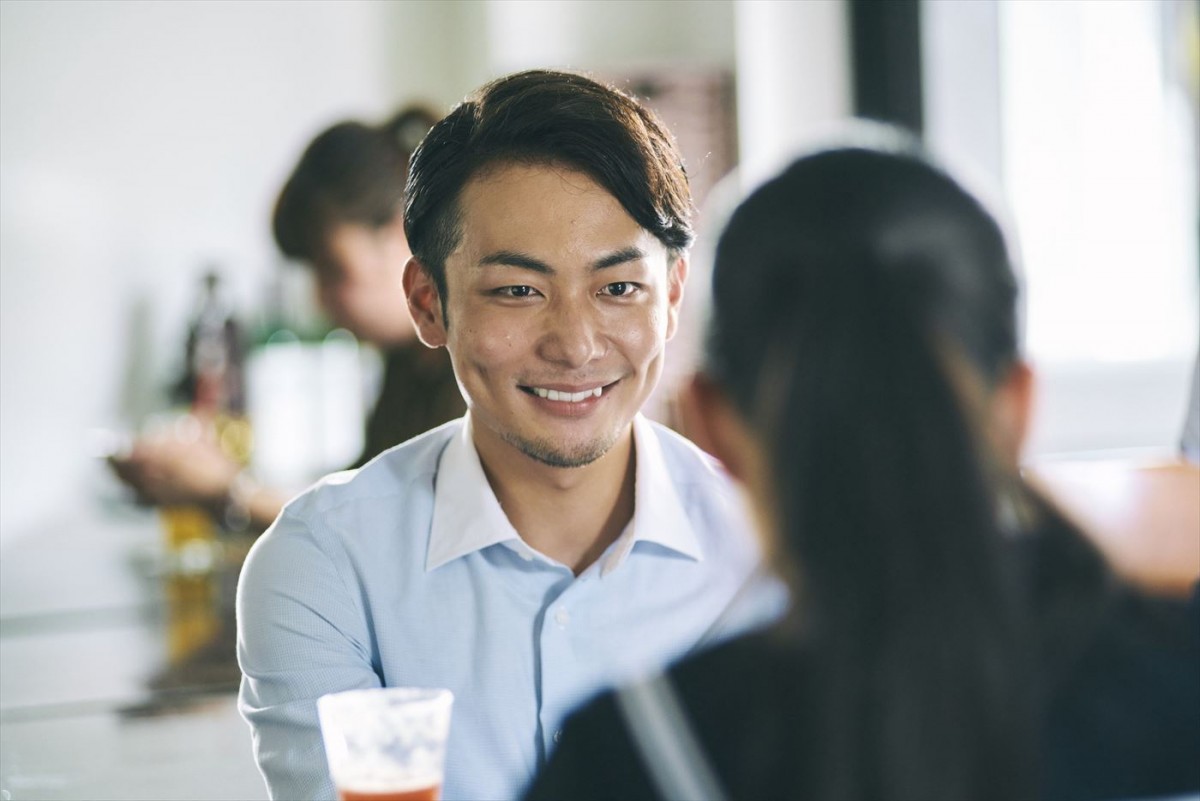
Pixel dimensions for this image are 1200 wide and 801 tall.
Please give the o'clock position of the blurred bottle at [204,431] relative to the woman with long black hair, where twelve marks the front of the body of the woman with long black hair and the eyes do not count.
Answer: The blurred bottle is roughly at 11 o'clock from the woman with long black hair.

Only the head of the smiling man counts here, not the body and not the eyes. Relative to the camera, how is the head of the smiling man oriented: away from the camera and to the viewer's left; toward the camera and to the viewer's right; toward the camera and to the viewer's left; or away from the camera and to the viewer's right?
toward the camera and to the viewer's right

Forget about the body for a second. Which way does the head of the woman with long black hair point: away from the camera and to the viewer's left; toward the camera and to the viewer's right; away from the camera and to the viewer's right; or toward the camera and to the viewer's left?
away from the camera and to the viewer's left

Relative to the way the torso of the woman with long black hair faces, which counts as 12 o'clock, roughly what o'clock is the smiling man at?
The smiling man is roughly at 11 o'clock from the woman with long black hair.

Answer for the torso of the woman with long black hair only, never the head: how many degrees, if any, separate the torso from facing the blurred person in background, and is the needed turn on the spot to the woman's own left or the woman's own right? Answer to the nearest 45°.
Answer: approximately 45° to the woman's own left

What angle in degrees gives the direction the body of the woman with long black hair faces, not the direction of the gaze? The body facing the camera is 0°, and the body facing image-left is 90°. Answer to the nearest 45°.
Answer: approximately 180°
